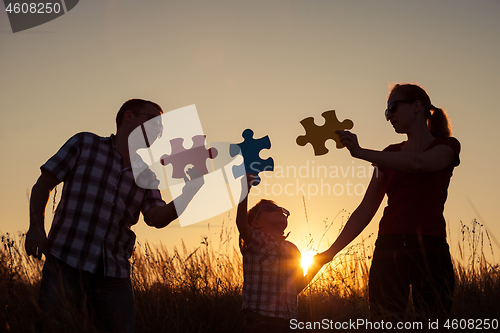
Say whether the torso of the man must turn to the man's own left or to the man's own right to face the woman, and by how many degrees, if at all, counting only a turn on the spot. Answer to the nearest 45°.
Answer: approximately 45° to the man's own left

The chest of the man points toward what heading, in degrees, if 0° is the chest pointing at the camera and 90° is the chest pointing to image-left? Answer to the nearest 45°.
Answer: approximately 315°

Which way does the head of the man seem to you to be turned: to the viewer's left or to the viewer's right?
to the viewer's right

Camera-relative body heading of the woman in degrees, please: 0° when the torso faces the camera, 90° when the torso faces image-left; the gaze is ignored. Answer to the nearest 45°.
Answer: approximately 45°

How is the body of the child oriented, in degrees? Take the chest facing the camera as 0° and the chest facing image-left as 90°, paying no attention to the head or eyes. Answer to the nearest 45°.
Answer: approximately 315°

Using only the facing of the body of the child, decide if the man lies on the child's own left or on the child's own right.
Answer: on the child's own right
